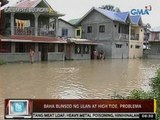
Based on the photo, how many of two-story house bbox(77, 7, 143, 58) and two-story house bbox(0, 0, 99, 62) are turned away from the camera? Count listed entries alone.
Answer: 0

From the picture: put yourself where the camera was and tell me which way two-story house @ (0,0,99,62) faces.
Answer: facing the viewer

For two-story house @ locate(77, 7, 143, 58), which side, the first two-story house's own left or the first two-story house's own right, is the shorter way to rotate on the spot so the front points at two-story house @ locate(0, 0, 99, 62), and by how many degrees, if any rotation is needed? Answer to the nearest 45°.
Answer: approximately 90° to the first two-story house's own right

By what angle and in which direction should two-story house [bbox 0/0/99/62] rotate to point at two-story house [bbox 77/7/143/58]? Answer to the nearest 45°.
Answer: approximately 135° to its left

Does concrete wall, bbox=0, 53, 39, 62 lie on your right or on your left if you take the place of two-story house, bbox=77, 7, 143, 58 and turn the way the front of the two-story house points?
on your right

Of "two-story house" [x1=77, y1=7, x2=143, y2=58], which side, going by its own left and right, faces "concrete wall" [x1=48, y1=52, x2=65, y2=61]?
right

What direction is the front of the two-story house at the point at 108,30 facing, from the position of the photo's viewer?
facing the viewer and to the right of the viewer
